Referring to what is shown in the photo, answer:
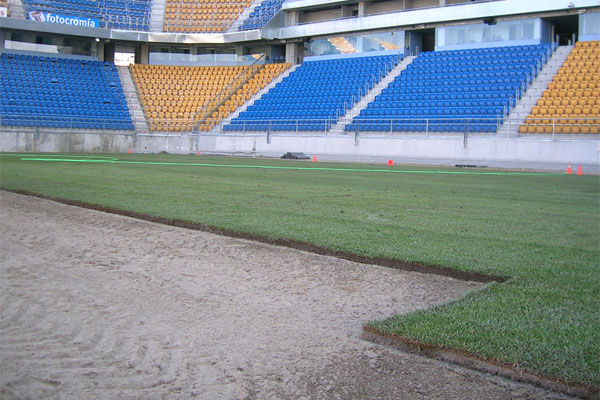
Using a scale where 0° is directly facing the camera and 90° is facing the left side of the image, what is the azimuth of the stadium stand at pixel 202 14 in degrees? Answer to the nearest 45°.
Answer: approximately 0°

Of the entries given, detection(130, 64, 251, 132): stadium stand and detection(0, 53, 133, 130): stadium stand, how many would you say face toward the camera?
2

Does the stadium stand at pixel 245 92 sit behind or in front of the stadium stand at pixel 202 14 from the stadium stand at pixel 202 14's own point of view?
in front

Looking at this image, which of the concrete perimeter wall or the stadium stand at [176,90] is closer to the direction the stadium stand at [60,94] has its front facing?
the concrete perimeter wall

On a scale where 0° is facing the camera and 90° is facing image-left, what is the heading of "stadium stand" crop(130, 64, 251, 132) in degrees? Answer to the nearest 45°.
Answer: approximately 0°

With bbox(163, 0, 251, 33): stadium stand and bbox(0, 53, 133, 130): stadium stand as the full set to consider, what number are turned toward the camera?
2

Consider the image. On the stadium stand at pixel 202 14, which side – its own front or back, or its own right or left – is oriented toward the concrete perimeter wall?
front

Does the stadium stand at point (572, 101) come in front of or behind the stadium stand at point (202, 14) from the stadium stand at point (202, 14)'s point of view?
in front
